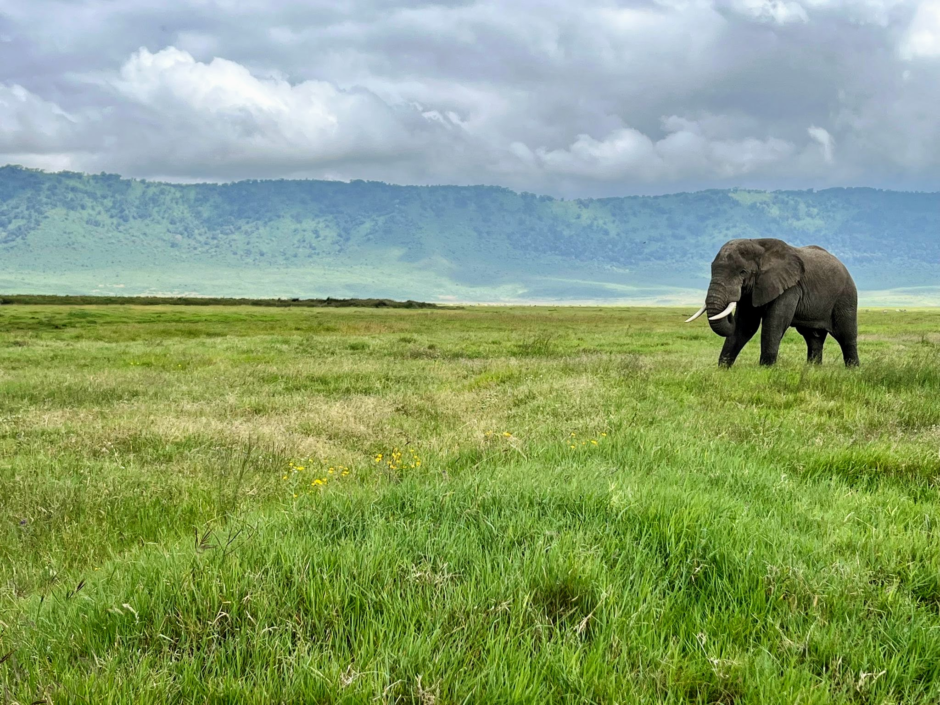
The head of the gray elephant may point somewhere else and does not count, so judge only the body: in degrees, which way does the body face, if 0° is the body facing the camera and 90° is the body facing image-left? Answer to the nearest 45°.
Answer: approximately 45°
